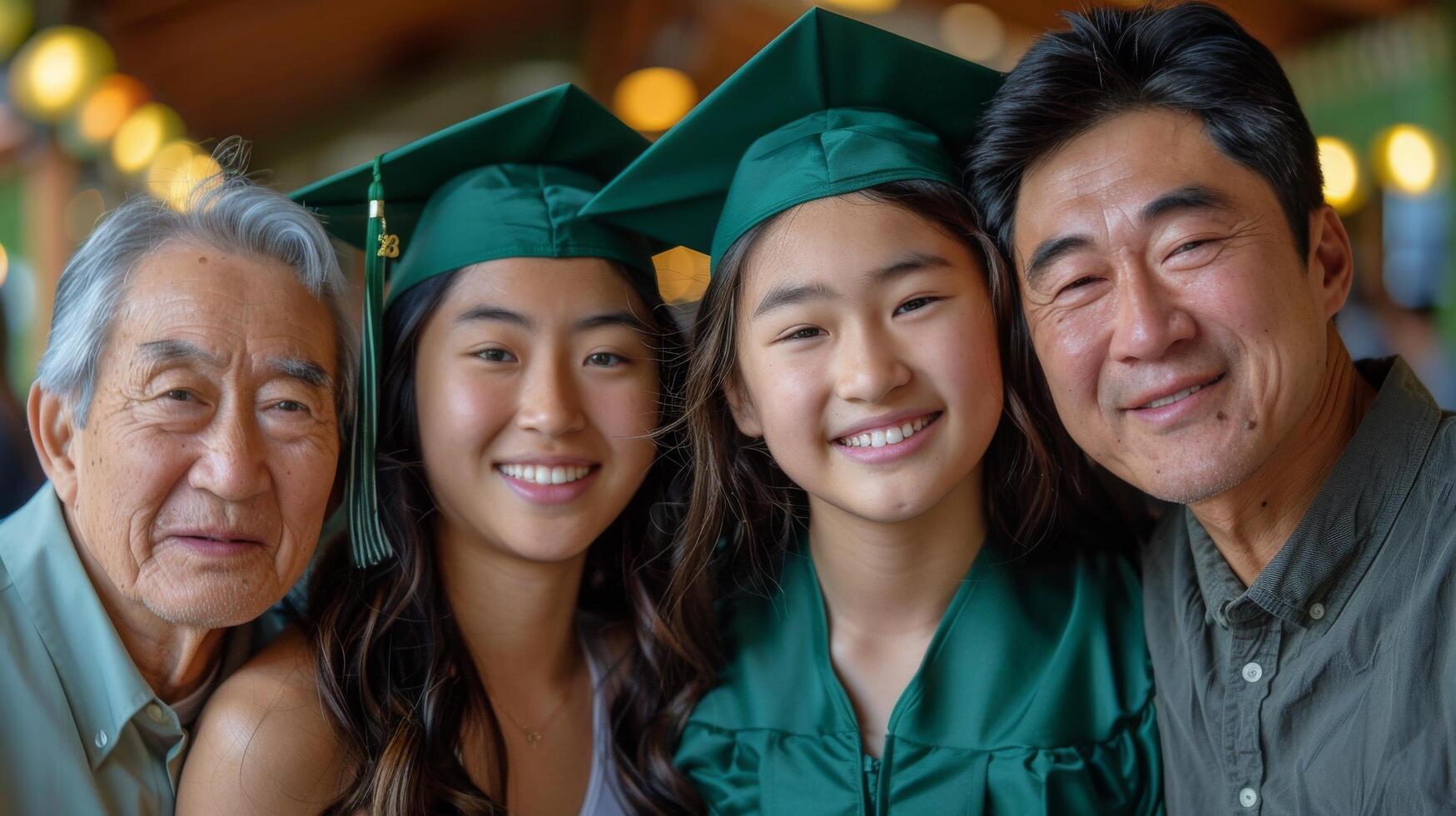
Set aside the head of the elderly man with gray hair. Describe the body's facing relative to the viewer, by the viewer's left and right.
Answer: facing the viewer and to the right of the viewer

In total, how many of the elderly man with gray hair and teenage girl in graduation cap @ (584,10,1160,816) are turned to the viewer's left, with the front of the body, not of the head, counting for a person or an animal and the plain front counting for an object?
0

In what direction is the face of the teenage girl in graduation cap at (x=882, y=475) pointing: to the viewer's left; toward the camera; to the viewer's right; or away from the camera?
toward the camera

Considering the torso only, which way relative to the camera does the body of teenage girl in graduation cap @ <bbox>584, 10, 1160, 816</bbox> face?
toward the camera

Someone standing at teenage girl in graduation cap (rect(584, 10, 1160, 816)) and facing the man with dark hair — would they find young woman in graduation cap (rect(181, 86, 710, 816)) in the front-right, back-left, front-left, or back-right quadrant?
back-right

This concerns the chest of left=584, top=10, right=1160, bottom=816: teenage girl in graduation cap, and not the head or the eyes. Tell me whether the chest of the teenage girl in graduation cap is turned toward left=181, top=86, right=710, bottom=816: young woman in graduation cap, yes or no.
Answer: no

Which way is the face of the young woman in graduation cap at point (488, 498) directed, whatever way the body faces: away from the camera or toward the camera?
toward the camera

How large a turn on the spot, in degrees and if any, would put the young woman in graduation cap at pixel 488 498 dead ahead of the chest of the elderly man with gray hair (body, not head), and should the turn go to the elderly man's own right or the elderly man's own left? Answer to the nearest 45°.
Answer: approximately 45° to the elderly man's own left

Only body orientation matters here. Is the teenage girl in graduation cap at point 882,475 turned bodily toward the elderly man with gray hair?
no
